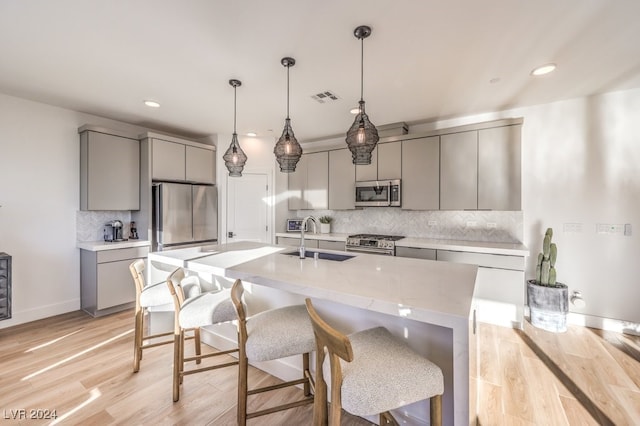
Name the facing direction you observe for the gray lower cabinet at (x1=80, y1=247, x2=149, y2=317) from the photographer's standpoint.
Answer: facing the viewer and to the right of the viewer

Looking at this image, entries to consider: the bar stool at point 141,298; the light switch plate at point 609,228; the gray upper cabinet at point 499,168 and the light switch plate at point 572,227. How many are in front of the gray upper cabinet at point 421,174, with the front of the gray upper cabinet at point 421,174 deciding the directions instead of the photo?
1

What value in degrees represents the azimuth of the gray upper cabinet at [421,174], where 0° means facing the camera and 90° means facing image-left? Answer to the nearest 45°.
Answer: approximately 45°

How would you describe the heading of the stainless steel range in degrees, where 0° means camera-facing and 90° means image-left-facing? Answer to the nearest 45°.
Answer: approximately 45°

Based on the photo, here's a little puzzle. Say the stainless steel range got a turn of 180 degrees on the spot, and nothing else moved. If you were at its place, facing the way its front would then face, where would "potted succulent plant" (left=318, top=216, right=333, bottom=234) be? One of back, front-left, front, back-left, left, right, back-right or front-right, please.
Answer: left

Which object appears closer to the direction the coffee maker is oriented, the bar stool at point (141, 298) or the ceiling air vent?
the ceiling air vent

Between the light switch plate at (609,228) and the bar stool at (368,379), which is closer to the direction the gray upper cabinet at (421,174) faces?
the bar stool

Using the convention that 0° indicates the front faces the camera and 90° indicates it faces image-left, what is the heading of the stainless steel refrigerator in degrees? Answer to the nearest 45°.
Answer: approximately 315°

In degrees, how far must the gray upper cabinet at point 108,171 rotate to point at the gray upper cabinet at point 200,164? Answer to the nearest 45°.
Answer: approximately 45° to its left

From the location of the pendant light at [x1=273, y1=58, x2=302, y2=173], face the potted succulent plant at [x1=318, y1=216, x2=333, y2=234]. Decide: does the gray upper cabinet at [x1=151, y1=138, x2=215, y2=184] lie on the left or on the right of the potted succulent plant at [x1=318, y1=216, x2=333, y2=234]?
left

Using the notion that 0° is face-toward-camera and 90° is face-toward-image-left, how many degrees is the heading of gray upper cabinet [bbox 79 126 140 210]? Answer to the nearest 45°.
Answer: approximately 315°
